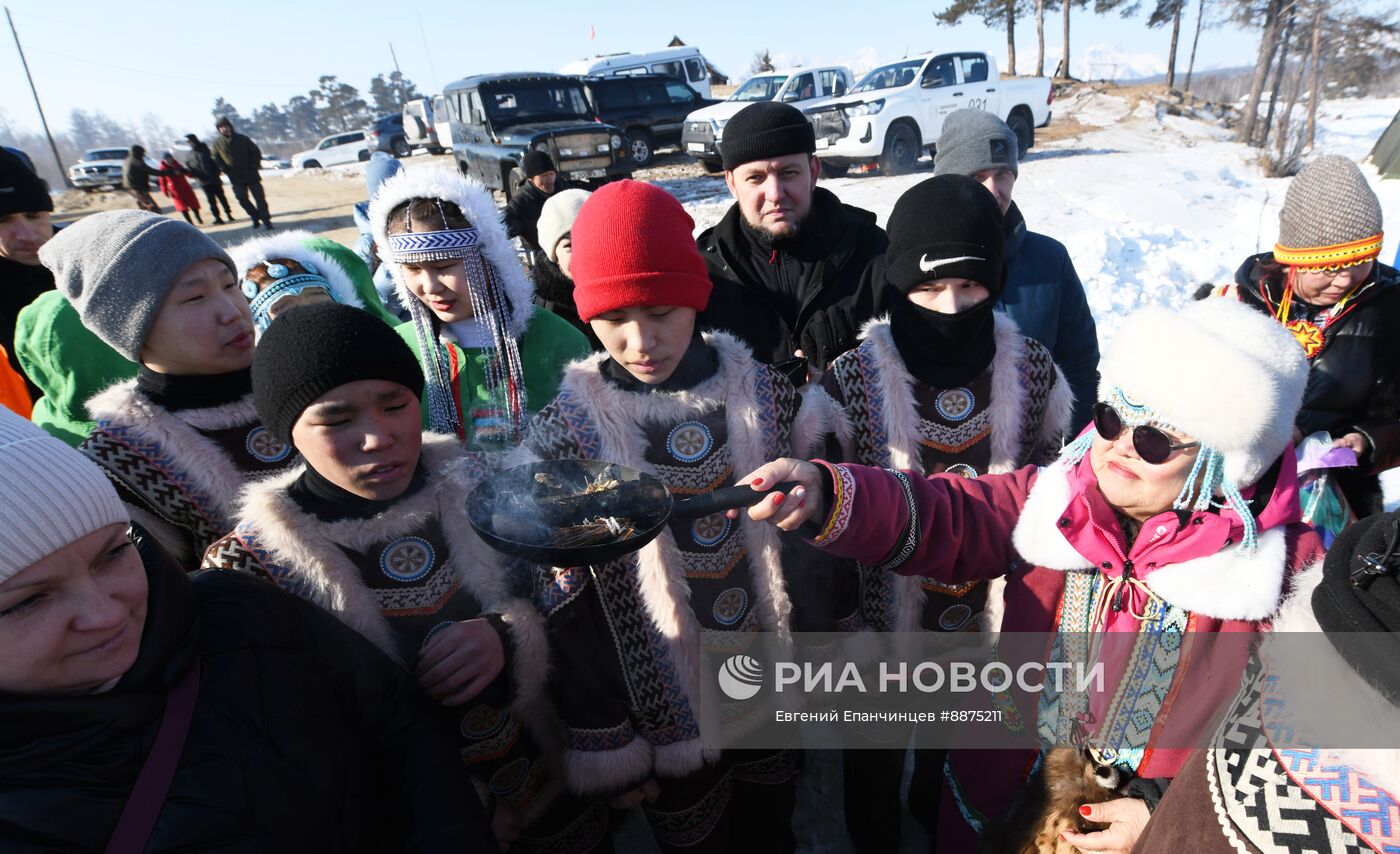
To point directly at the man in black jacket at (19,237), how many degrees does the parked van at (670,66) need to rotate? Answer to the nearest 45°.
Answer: approximately 45° to its right

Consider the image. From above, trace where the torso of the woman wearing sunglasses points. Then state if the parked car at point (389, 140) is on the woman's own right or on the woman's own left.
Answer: on the woman's own right

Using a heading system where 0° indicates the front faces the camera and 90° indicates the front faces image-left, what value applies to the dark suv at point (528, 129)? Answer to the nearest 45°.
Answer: approximately 315°

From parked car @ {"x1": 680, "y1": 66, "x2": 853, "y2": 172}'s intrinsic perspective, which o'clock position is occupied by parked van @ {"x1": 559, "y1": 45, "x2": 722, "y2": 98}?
parked van @ {"x1": 559, "y1": 45, "x2": 722, "y2": 98} is roughly at 4 o'clock from parked car @ {"x1": 680, "y1": 66, "x2": 853, "y2": 172}.

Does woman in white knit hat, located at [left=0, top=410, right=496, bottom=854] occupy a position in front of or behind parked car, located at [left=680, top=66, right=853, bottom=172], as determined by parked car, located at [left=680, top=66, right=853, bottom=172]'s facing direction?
in front

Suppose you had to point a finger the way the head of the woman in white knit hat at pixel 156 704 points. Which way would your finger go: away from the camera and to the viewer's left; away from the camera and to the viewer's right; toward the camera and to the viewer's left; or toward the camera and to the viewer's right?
toward the camera and to the viewer's right

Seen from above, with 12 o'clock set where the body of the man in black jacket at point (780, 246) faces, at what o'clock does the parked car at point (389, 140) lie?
The parked car is roughly at 5 o'clock from the man in black jacket.

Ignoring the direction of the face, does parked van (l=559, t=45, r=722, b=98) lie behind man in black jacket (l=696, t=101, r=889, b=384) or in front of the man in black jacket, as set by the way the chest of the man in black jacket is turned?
behind

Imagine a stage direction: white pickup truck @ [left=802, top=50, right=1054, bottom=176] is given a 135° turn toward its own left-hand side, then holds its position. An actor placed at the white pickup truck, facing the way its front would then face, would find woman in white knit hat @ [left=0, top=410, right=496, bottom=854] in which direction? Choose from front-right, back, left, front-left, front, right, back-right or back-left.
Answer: right

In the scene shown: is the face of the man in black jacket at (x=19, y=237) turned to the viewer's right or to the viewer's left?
to the viewer's right

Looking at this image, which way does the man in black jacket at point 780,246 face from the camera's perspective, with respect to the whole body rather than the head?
toward the camera

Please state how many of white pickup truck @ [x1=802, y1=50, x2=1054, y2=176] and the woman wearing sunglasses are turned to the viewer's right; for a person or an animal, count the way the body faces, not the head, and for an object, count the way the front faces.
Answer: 0

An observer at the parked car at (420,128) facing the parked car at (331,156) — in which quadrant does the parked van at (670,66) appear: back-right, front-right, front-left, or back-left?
back-right
